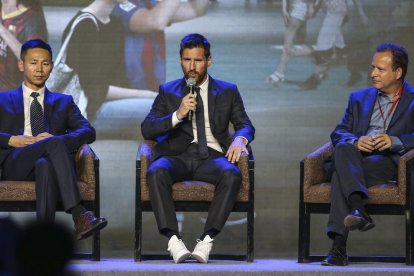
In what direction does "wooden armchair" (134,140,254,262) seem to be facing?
toward the camera

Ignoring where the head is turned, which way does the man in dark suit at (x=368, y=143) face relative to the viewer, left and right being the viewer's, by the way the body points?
facing the viewer and to the left of the viewer

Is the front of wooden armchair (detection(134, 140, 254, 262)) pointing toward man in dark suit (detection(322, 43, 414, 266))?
no

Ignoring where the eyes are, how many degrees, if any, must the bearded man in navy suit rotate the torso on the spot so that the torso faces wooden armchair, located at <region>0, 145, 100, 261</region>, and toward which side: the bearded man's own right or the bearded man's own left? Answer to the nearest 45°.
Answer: approximately 90° to the bearded man's own right

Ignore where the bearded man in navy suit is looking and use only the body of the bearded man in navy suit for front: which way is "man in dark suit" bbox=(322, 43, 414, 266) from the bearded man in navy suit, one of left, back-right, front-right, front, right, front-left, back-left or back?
left

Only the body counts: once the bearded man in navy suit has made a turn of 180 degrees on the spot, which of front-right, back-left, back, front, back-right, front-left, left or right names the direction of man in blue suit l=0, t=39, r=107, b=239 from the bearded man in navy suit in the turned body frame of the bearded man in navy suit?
left

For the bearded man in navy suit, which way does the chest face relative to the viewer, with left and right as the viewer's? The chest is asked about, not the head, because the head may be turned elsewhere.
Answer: facing the viewer

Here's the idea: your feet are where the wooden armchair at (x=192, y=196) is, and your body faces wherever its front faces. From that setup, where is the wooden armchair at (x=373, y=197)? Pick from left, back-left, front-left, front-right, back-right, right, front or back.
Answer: left

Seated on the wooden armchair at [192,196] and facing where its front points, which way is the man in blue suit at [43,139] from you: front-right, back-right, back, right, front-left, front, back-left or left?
right

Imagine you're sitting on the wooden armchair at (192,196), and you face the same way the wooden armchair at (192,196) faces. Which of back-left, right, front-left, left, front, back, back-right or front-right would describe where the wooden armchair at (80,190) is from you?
right

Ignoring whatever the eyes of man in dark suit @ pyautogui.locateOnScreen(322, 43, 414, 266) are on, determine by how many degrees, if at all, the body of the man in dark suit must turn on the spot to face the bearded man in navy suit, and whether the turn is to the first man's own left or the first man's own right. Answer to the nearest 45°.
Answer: approximately 45° to the first man's own right

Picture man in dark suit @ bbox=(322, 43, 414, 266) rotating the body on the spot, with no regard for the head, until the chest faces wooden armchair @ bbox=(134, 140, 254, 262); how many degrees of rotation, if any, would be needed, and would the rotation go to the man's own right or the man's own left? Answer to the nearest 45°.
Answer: approximately 45° to the man's own right

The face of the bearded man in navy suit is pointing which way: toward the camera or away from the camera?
toward the camera

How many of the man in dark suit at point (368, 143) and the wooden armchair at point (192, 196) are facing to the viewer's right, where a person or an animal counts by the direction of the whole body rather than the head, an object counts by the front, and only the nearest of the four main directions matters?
0
